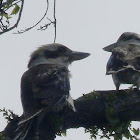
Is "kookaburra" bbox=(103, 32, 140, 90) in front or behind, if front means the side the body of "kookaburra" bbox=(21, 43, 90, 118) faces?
in front
